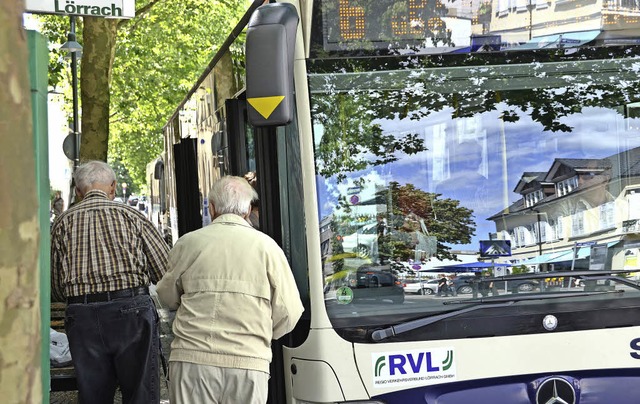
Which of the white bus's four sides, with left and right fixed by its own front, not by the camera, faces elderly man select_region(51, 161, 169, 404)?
right

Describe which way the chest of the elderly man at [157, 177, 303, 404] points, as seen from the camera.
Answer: away from the camera

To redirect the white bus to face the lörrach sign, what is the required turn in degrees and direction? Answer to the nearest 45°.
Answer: approximately 135° to its right

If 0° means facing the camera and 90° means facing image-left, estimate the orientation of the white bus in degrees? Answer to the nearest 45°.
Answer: approximately 0°

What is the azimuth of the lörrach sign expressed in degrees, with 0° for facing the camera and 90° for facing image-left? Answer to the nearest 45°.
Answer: approximately 0°

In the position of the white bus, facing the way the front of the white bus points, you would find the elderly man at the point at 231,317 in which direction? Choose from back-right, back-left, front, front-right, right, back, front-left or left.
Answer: right

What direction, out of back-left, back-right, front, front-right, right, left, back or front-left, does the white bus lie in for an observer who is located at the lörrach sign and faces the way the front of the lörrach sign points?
front-left

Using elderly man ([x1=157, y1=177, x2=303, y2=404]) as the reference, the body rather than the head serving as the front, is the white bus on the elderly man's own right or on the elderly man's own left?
on the elderly man's own right

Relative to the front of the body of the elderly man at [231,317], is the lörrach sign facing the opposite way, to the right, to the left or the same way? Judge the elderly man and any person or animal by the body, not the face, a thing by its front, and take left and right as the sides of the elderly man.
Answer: the opposite way

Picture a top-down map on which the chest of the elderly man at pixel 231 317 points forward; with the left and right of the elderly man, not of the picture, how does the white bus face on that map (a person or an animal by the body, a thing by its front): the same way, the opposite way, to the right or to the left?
the opposite way

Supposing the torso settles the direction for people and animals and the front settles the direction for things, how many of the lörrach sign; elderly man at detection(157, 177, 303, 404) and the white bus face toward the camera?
2
